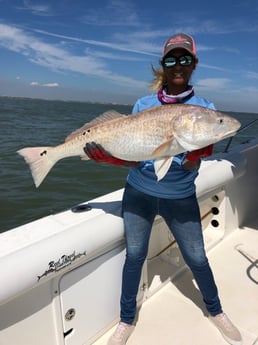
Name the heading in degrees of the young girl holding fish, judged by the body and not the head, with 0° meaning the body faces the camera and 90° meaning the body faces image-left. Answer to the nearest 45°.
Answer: approximately 0°

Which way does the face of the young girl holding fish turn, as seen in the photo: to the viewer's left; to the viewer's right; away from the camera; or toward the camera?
toward the camera
